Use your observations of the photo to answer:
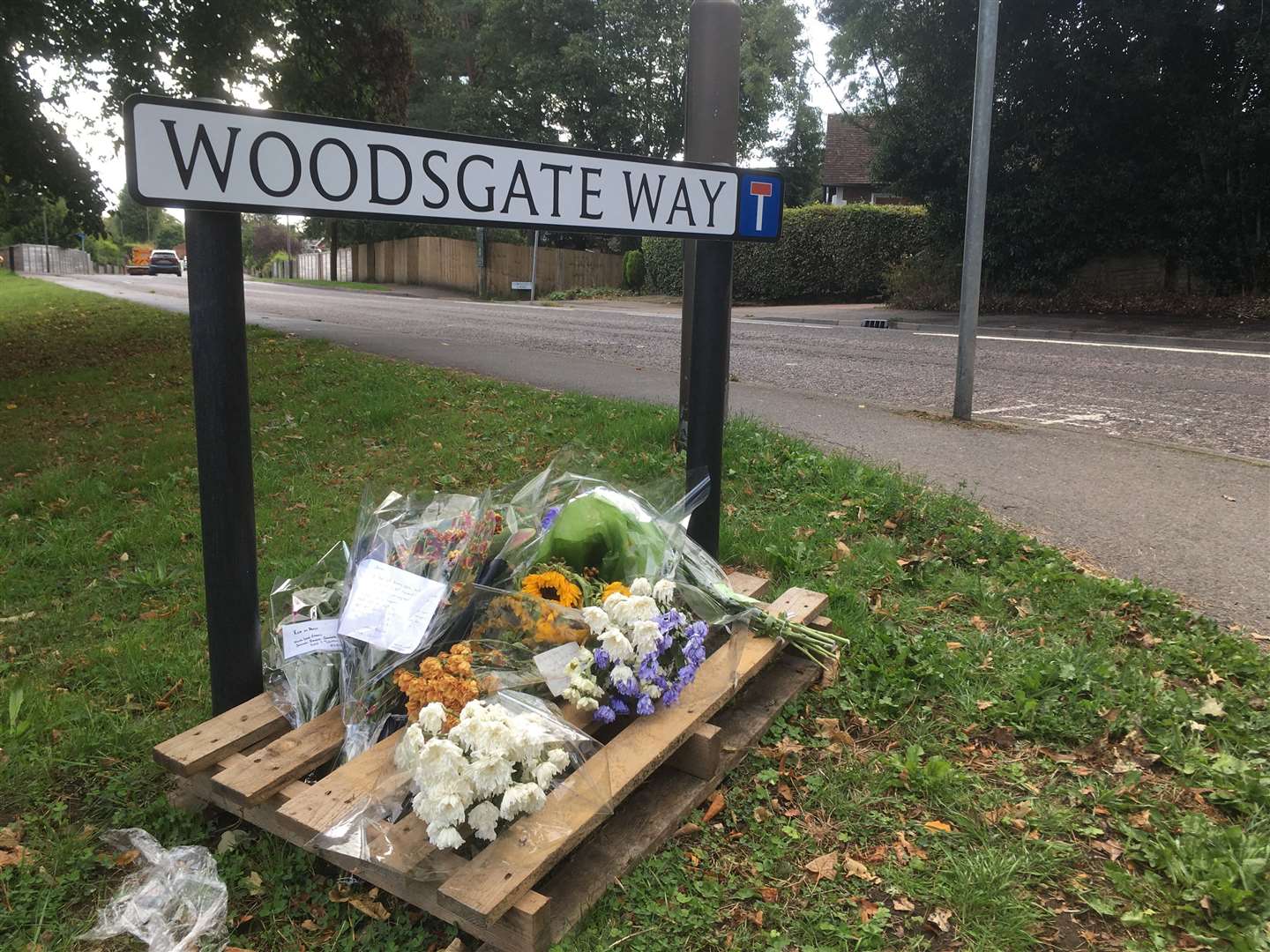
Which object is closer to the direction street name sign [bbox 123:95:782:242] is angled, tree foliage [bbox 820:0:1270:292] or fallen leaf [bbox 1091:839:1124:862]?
the fallen leaf

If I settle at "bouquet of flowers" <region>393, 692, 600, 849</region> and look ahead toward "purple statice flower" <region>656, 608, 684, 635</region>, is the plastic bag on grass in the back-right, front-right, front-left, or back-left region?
back-left

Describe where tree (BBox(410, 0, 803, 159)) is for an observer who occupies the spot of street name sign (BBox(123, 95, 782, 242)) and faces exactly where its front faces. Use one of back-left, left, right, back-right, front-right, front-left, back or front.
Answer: back-left

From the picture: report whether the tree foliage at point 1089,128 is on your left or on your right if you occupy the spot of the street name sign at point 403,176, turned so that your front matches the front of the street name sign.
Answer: on your left

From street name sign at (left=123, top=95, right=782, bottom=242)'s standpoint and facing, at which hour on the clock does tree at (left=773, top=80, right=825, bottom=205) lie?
The tree is roughly at 8 o'clock from the street name sign.

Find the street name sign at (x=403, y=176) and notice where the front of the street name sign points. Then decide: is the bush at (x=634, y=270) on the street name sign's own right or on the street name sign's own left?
on the street name sign's own left

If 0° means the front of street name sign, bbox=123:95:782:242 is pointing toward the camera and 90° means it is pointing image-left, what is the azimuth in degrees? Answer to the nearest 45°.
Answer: approximately 315°

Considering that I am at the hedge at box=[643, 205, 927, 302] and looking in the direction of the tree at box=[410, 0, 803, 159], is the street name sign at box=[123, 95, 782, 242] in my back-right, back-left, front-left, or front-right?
back-left
